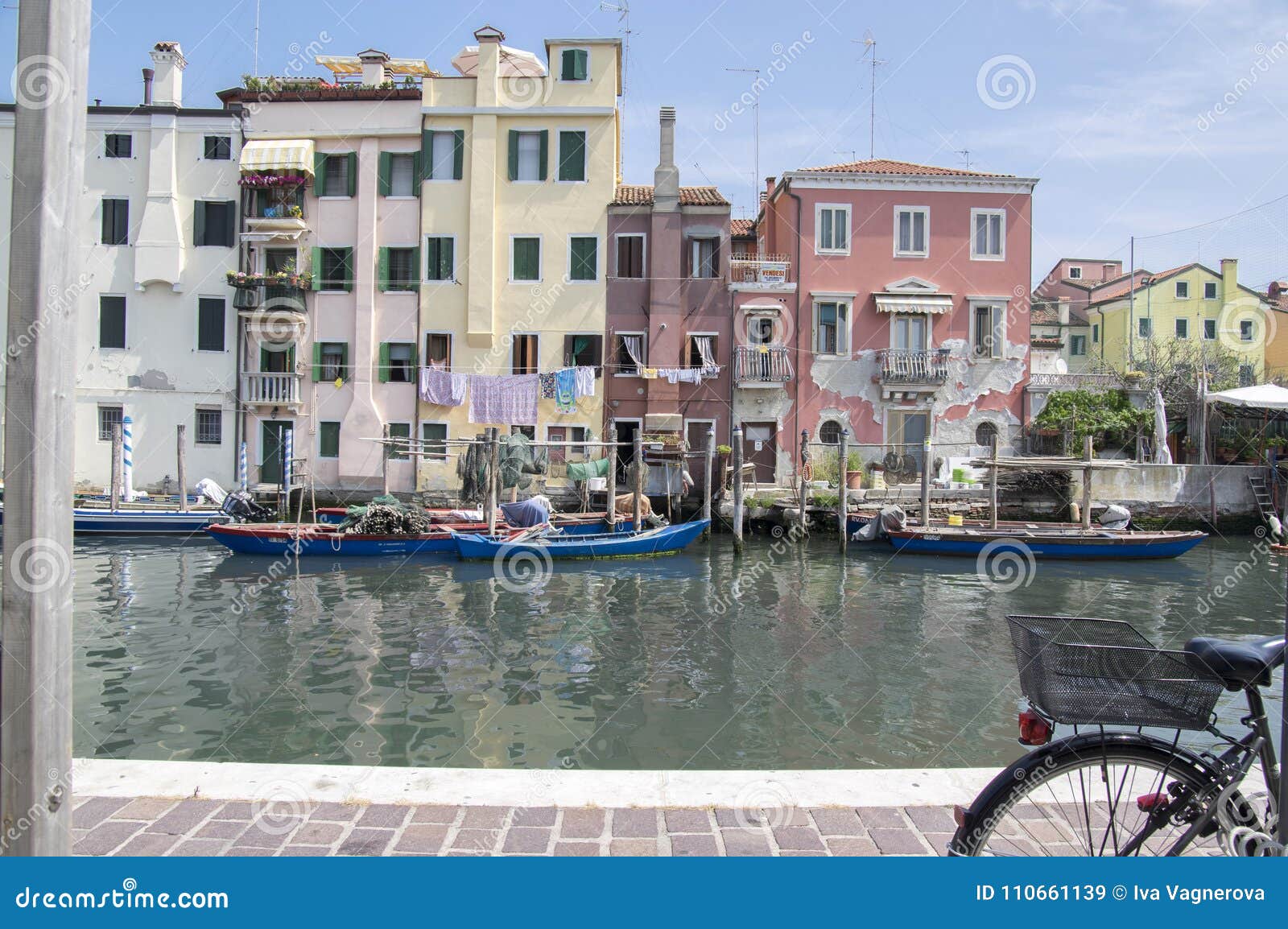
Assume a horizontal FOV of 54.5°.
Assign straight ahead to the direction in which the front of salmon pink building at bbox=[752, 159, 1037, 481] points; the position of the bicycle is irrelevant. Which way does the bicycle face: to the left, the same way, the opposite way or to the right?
to the left

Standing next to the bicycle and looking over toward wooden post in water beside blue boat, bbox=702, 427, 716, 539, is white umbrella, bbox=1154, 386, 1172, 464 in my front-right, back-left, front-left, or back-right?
front-right

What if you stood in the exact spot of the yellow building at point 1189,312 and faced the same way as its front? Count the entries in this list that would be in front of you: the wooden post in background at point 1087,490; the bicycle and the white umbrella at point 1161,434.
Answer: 3

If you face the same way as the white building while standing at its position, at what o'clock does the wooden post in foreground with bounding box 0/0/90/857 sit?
The wooden post in foreground is roughly at 12 o'clock from the white building.

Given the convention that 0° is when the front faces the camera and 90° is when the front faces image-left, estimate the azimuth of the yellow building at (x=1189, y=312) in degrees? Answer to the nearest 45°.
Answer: approximately 0°

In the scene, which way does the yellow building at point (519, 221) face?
toward the camera

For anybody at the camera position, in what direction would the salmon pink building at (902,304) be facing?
facing the viewer

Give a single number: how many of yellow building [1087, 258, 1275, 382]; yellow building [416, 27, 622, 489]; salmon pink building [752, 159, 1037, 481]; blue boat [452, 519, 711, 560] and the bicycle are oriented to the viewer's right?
2

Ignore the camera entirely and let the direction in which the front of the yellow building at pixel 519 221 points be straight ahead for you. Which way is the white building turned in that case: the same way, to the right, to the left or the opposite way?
the same way

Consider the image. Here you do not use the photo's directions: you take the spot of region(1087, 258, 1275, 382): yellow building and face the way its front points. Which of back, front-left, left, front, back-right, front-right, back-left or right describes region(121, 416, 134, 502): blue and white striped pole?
front-right

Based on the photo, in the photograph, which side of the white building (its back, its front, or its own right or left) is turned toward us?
front

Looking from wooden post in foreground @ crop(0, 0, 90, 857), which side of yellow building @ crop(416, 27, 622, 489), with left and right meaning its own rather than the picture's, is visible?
front

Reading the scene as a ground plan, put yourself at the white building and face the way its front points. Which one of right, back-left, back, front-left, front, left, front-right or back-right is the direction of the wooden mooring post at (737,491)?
front-left

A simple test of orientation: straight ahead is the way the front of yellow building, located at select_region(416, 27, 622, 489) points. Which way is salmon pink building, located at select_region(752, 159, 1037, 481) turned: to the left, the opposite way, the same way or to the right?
the same way

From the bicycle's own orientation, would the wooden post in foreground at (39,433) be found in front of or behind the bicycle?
behind

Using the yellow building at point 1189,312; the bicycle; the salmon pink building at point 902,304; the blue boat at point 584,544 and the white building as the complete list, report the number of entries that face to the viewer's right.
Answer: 2

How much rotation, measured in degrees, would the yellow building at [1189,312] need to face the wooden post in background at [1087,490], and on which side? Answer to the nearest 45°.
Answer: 0° — it already faces it

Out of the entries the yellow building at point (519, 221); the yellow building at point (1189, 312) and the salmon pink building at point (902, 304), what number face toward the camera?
3

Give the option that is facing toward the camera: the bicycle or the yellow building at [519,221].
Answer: the yellow building
